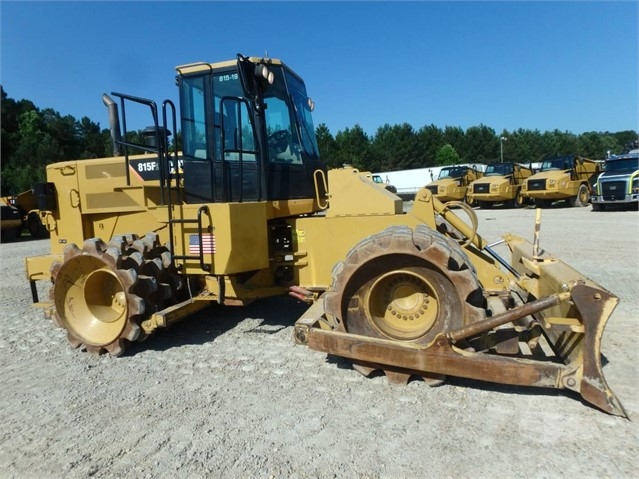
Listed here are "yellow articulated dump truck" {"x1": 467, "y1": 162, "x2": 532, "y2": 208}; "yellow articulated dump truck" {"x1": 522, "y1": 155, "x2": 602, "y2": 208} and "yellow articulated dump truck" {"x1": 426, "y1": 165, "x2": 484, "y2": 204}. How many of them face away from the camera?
0

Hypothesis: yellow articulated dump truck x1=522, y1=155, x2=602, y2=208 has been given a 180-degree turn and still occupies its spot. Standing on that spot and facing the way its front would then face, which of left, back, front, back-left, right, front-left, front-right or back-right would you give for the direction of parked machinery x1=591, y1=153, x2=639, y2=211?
right

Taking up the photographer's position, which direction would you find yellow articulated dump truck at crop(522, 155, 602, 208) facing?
facing the viewer and to the left of the viewer

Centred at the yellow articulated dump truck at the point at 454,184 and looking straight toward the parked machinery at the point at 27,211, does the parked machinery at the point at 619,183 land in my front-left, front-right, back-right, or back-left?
back-left

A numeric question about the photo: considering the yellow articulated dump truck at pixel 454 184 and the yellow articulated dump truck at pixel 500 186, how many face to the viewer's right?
0

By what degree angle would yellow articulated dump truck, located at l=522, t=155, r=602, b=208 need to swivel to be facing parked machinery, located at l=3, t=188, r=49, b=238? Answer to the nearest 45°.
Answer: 0° — it already faces it

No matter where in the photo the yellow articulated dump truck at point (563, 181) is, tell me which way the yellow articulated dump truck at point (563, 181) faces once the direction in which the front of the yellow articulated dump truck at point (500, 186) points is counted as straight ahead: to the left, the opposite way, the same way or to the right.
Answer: the same way

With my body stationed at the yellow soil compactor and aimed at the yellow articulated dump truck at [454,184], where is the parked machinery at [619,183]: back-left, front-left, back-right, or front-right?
front-right

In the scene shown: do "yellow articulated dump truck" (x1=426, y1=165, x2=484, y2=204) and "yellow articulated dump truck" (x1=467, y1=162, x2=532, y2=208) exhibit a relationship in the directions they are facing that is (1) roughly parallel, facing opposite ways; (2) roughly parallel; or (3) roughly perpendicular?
roughly parallel

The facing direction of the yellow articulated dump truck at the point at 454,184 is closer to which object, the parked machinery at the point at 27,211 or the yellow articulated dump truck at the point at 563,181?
the parked machinery

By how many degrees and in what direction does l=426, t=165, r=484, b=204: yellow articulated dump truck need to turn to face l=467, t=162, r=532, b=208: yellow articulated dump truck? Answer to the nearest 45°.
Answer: approximately 90° to its left

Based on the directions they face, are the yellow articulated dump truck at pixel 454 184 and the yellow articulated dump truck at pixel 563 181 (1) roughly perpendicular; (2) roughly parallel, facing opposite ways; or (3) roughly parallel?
roughly parallel

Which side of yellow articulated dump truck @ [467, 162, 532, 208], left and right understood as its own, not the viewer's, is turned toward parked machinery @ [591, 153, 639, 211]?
left

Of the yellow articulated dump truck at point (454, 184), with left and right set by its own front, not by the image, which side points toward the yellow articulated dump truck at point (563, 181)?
left

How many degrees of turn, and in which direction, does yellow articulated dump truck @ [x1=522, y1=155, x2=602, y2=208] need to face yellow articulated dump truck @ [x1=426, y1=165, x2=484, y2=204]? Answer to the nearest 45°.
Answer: approximately 45° to its right

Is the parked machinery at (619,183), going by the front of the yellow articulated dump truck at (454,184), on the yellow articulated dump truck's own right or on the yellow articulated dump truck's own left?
on the yellow articulated dump truck's own left

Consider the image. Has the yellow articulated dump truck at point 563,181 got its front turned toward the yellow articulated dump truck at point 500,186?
no
